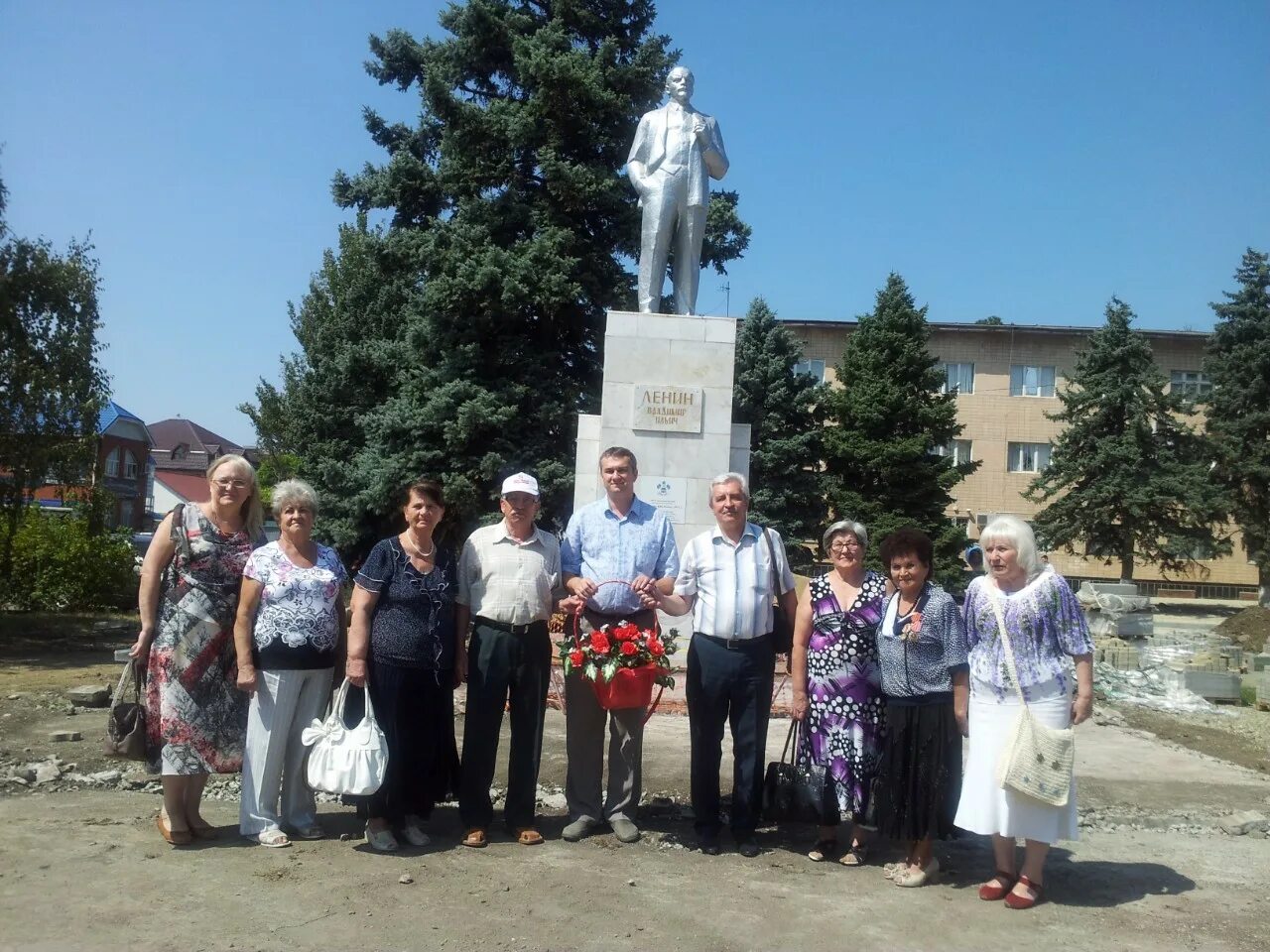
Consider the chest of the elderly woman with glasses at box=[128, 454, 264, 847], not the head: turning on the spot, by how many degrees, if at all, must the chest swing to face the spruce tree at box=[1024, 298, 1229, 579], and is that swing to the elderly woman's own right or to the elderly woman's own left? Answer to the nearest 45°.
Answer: approximately 90° to the elderly woman's own left

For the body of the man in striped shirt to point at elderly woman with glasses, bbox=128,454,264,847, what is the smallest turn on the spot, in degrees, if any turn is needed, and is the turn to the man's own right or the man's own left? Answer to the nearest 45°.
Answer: approximately 90° to the man's own right

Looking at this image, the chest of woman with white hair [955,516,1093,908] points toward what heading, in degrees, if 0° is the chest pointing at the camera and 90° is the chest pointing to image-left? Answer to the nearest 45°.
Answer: approximately 45°

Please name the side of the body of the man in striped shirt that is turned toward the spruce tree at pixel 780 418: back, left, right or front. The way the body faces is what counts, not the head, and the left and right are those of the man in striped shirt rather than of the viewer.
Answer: back

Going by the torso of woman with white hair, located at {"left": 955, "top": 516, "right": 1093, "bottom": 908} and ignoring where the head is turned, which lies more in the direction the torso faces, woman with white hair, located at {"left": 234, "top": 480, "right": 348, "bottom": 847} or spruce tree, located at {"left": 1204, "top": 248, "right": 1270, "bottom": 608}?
the woman with white hair

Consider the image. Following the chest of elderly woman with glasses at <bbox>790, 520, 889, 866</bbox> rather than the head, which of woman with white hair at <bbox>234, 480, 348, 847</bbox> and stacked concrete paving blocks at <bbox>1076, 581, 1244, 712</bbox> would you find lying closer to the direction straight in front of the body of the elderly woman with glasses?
the woman with white hair

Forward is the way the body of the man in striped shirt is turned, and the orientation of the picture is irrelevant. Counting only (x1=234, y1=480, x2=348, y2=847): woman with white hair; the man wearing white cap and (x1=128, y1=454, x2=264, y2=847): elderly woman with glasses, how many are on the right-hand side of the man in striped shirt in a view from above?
3
